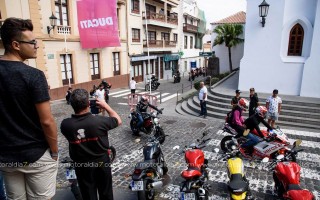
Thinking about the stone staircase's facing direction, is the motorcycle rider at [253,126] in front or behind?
in front

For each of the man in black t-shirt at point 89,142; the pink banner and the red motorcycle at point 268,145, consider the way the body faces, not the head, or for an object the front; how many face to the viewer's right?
1

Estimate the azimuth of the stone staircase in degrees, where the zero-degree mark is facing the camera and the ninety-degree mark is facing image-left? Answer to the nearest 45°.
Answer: approximately 0°

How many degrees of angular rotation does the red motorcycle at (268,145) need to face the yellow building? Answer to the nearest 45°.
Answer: approximately 135° to its left

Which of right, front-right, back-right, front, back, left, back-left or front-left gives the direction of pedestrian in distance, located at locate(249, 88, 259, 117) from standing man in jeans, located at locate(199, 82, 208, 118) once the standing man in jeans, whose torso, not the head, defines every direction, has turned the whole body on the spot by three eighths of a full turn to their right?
right

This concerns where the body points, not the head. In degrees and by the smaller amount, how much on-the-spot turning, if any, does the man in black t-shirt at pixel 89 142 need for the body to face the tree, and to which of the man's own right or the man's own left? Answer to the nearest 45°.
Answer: approximately 45° to the man's own right

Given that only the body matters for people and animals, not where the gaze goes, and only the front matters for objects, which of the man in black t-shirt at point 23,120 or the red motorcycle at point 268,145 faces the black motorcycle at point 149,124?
the man in black t-shirt

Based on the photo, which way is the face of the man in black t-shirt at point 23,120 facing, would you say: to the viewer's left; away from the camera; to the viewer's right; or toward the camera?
to the viewer's right

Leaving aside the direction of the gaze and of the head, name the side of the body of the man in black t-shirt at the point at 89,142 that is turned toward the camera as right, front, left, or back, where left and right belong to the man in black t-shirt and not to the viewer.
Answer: back

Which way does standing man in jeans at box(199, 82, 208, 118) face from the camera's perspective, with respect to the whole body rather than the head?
to the viewer's left

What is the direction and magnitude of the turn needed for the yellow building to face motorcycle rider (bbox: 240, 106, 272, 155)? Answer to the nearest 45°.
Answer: approximately 45° to its right

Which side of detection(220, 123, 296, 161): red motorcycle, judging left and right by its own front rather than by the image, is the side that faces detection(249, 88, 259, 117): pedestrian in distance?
left

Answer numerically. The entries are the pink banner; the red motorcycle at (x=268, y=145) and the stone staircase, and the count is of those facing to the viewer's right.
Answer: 1

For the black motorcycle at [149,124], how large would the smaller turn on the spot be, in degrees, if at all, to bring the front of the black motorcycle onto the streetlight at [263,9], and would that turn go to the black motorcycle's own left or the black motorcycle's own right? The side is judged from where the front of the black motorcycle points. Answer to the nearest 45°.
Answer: approximately 90° to the black motorcycle's own left
